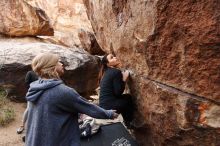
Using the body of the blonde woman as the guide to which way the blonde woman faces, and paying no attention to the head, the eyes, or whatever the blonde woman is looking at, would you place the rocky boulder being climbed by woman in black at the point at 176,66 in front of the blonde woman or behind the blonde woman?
in front

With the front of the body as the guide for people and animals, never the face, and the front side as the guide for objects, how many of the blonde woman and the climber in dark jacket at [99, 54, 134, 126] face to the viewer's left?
0

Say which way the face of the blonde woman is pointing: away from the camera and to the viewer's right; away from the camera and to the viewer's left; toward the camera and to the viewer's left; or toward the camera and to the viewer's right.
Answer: away from the camera and to the viewer's right

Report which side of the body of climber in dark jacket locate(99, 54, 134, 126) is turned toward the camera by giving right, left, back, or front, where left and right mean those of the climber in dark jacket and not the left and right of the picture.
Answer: right

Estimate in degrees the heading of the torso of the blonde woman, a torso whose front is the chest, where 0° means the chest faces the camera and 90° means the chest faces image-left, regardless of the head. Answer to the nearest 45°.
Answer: approximately 225°

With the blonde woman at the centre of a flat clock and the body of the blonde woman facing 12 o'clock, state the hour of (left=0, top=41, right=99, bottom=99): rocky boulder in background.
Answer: The rocky boulder in background is roughly at 10 o'clock from the blonde woman.
